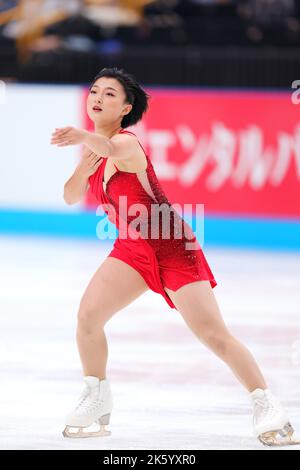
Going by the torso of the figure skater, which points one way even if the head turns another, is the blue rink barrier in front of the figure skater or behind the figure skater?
behind

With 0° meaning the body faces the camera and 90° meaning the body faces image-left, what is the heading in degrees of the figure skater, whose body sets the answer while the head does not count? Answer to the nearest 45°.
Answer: approximately 45°
